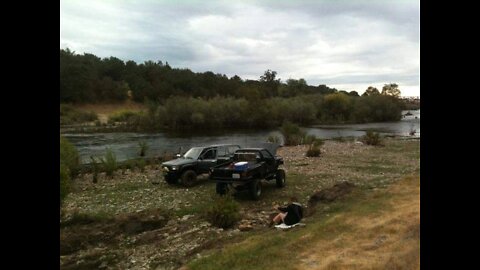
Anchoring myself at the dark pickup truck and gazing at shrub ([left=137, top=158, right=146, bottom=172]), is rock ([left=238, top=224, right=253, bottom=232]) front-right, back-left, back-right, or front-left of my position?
back-left

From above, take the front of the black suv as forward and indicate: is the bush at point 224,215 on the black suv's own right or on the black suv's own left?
on the black suv's own left

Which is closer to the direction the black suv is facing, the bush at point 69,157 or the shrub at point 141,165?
the bush

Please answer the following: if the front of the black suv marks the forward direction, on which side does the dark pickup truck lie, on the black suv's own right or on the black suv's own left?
on the black suv's own left

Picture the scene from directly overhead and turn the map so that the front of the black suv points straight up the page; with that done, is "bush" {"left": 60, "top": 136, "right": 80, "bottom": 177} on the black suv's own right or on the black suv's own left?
on the black suv's own right

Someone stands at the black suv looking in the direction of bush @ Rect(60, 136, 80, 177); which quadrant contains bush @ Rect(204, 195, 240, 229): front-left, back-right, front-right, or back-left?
back-left
